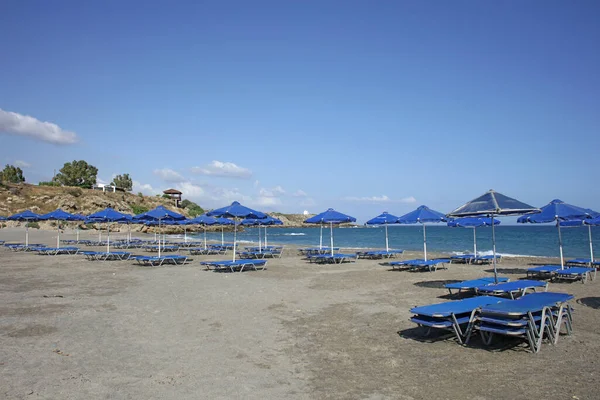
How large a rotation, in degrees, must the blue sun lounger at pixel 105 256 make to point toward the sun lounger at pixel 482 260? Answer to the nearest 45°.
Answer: approximately 45° to its right

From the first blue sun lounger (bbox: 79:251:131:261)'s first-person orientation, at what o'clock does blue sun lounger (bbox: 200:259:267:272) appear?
The blue sun lounger (bbox: 200:259:267:272) is roughly at 2 o'clock from the blue sun lounger (bbox: 79:251:131:261).

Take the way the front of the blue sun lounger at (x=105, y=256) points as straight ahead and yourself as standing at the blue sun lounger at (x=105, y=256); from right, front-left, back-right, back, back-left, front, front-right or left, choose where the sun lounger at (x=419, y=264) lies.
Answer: front-right

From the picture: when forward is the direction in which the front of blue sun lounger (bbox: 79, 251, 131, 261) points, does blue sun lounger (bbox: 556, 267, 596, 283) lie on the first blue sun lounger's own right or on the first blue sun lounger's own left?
on the first blue sun lounger's own right

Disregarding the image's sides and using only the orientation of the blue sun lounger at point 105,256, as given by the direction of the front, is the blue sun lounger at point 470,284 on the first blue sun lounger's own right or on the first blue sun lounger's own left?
on the first blue sun lounger's own right

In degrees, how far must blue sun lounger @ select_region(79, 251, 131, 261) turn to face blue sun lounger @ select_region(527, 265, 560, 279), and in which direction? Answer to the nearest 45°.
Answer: approximately 45° to its right

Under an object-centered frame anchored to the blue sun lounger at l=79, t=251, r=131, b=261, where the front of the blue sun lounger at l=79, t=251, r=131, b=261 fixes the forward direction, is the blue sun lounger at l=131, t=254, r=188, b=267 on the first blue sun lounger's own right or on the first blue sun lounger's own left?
on the first blue sun lounger's own right

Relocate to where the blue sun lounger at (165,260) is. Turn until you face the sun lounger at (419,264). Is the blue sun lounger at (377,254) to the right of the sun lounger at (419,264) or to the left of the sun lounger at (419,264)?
left

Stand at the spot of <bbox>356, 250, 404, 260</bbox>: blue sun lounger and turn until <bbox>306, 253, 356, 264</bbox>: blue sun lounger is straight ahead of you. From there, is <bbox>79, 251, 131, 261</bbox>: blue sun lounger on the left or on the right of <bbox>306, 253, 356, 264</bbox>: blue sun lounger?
right
